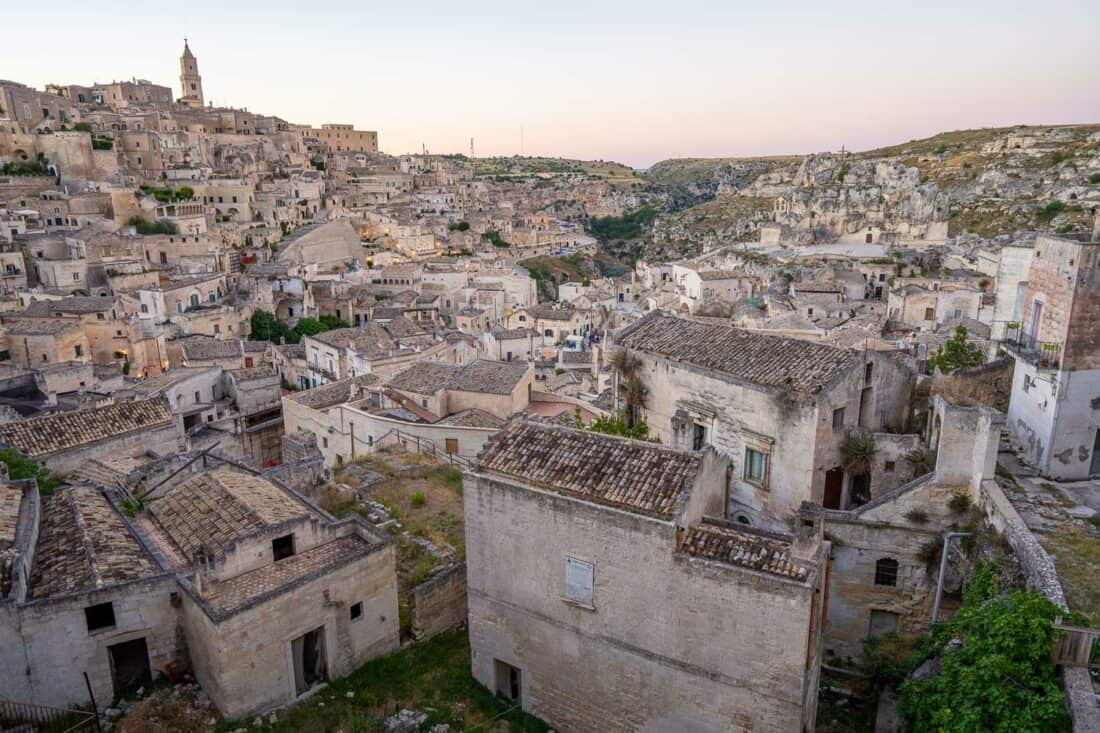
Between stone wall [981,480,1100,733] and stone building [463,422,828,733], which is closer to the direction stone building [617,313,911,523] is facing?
the stone building

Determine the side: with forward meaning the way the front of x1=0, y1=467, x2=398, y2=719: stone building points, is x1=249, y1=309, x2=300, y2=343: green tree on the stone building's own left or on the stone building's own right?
on the stone building's own left

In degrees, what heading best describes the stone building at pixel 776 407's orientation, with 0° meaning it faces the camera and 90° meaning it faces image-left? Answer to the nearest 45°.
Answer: approximately 45°

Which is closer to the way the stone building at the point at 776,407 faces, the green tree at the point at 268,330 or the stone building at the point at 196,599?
the stone building

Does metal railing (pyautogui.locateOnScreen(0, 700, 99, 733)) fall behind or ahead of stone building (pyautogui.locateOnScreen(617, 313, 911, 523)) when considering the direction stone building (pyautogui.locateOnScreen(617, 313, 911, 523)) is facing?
ahead

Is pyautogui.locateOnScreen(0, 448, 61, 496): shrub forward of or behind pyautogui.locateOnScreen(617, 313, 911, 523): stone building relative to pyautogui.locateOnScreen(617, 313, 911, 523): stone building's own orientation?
forward

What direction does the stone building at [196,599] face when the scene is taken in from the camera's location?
facing the viewer and to the right of the viewer
